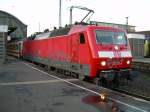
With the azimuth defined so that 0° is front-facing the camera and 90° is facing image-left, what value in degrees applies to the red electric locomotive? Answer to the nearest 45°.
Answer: approximately 315°
